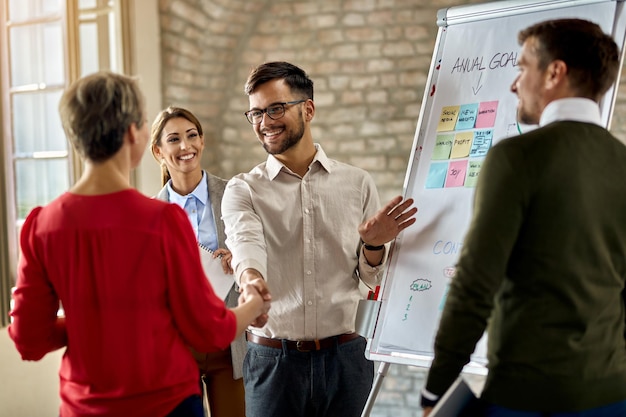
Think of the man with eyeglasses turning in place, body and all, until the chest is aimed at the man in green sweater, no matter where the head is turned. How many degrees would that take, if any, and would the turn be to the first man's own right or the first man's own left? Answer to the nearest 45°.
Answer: approximately 45° to the first man's own left

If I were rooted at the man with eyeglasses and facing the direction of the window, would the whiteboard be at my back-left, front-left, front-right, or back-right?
back-right

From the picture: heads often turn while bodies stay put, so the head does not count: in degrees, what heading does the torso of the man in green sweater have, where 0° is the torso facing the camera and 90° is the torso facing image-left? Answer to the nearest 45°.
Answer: approximately 135°

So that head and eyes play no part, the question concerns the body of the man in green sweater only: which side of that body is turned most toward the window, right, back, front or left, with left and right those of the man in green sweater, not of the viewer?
front

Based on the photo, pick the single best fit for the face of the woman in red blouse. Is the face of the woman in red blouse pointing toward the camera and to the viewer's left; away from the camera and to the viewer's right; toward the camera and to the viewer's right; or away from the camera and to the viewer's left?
away from the camera and to the viewer's right

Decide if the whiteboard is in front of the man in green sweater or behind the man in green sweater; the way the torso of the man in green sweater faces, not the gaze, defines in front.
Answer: in front

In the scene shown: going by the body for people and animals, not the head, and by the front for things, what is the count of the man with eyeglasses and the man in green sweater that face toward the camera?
1

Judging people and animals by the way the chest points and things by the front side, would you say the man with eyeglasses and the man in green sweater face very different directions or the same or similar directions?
very different directions

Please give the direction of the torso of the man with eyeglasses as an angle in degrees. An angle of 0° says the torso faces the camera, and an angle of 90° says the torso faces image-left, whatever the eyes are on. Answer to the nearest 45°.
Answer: approximately 0°

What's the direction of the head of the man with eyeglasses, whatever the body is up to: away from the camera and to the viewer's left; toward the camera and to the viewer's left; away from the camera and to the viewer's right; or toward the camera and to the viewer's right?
toward the camera and to the viewer's left

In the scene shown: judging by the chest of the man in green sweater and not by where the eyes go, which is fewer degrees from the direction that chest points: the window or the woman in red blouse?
the window

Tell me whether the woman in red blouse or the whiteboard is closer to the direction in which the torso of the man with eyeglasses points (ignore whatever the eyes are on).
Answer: the woman in red blouse

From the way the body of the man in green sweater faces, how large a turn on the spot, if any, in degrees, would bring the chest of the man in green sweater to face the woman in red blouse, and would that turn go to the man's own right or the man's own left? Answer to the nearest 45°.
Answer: approximately 45° to the man's own left
